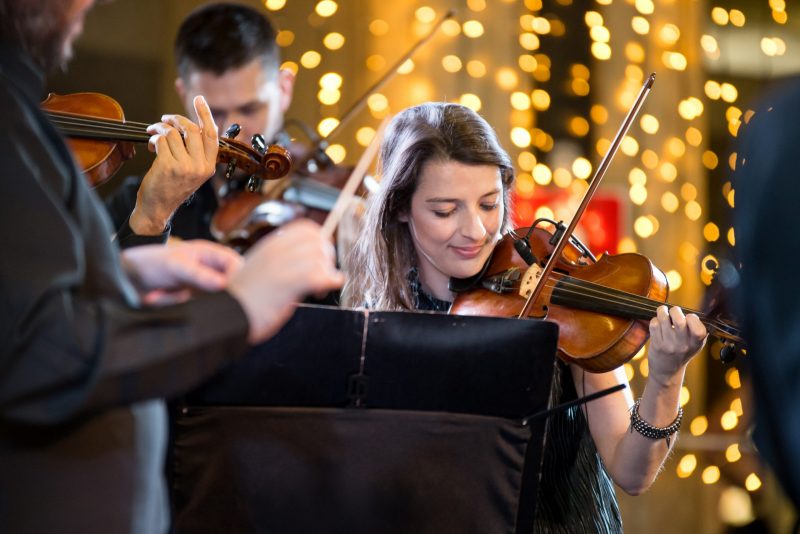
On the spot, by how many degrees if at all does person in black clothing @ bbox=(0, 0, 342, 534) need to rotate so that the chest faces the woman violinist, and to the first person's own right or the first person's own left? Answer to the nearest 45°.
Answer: approximately 45° to the first person's own left

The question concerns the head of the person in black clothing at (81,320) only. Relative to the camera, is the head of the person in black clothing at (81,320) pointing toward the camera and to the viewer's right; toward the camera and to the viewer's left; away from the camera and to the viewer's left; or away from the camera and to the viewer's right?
away from the camera and to the viewer's right

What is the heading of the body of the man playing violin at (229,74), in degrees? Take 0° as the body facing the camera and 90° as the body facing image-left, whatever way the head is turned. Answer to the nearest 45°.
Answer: approximately 0°

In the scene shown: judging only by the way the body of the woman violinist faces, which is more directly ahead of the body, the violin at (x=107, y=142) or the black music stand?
the black music stand

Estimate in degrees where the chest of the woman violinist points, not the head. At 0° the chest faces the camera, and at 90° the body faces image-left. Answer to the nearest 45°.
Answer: approximately 315°

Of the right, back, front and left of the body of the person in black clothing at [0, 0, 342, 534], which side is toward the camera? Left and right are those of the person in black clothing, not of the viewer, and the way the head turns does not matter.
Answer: right
